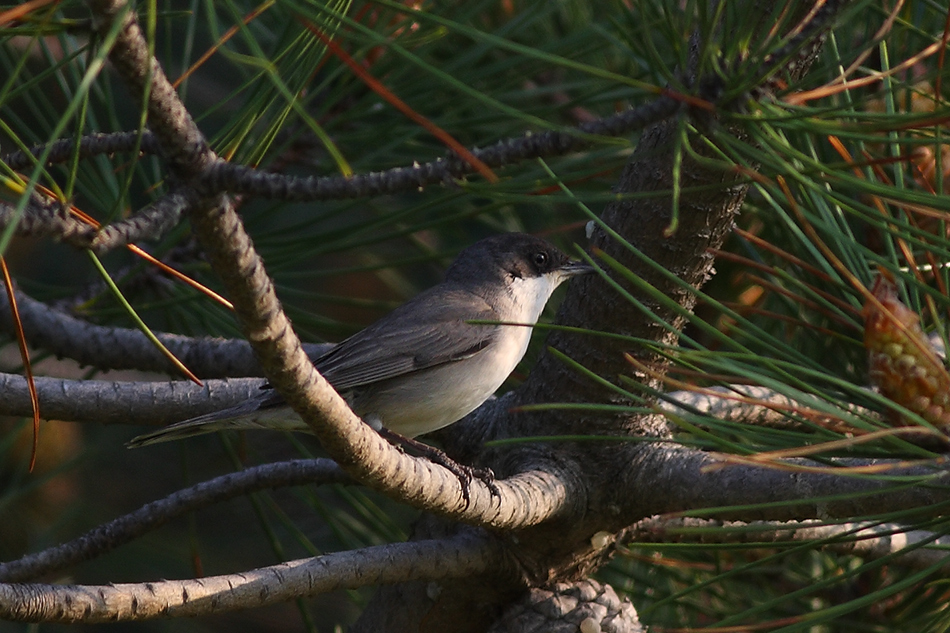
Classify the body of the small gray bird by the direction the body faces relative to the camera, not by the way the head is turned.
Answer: to the viewer's right
